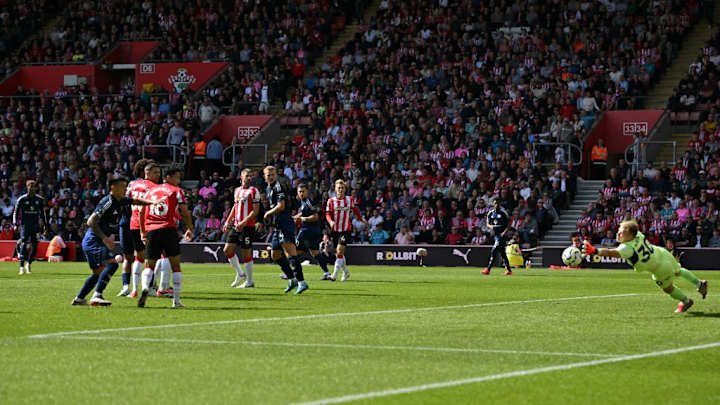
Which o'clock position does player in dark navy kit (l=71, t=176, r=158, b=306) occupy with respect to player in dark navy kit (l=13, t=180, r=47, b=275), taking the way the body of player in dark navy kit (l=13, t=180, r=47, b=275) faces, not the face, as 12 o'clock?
player in dark navy kit (l=71, t=176, r=158, b=306) is roughly at 12 o'clock from player in dark navy kit (l=13, t=180, r=47, b=275).

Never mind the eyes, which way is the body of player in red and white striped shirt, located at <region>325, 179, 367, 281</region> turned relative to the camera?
toward the camera

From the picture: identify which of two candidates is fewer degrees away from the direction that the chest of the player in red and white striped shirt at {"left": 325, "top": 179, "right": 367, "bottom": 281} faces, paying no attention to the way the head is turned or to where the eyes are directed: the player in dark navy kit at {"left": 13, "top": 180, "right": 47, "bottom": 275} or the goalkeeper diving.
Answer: the goalkeeper diving

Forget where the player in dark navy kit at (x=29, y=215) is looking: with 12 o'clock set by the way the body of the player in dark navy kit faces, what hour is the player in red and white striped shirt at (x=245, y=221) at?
The player in red and white striped shirt is roughly at 11 o'clock from the player in dark navy kit.

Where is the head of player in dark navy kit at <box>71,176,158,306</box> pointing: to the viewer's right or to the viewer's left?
to the viewer's right

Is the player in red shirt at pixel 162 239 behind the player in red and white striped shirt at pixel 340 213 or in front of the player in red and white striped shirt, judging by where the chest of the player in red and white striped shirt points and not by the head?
in front

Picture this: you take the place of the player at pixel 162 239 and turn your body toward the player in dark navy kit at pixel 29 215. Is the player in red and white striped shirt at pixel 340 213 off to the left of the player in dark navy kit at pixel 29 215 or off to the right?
right

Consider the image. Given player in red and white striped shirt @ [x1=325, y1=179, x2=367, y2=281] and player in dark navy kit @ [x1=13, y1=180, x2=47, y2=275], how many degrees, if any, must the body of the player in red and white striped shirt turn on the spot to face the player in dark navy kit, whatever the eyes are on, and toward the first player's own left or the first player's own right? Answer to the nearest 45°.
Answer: approximately 90° to the first player's own right

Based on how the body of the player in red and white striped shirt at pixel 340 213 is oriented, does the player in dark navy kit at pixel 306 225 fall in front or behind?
in front

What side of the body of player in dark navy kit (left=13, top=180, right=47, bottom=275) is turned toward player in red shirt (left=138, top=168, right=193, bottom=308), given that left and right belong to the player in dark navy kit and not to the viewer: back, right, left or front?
front
